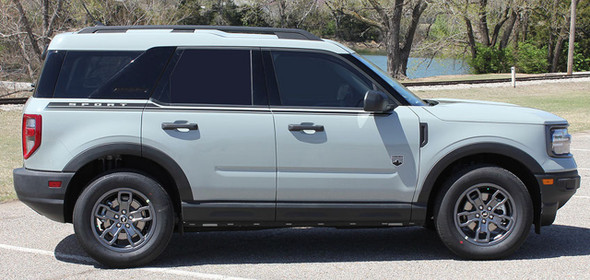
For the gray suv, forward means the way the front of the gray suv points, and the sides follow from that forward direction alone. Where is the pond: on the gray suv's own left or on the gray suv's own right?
on the gray suv's own left

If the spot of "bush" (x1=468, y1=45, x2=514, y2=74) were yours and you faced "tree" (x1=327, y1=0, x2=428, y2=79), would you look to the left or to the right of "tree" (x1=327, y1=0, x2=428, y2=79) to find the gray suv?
left

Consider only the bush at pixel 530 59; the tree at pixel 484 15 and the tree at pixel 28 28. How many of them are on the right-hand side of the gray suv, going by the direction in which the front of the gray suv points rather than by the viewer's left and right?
0

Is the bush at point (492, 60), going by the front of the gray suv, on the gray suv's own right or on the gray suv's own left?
on the gray suv's own left

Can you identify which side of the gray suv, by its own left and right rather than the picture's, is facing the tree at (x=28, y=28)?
left

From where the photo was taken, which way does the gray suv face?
to the viewer's right

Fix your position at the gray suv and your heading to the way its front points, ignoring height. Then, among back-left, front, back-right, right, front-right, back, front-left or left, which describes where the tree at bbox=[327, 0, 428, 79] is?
left

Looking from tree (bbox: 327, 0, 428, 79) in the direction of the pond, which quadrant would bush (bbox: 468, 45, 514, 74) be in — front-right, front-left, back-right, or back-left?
front-right

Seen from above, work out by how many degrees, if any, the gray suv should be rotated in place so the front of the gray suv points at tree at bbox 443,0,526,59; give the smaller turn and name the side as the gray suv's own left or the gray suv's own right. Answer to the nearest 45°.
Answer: approximately 90° to the gray suv's own left
